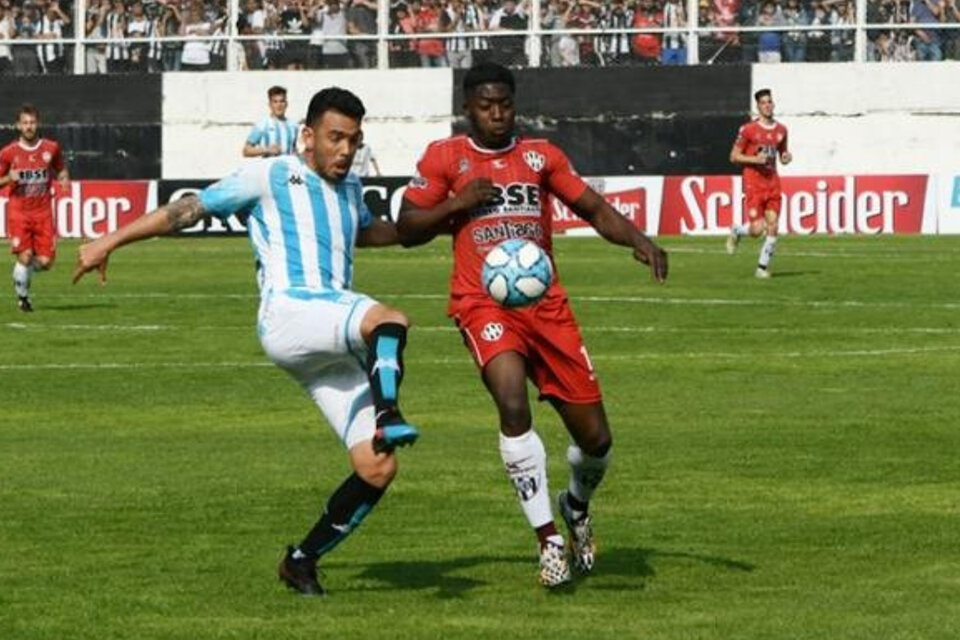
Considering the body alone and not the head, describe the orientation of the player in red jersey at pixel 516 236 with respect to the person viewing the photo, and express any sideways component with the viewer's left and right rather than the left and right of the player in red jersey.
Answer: facing the viewer

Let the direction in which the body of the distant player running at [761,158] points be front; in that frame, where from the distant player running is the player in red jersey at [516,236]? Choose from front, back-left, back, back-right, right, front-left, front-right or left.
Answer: front-right

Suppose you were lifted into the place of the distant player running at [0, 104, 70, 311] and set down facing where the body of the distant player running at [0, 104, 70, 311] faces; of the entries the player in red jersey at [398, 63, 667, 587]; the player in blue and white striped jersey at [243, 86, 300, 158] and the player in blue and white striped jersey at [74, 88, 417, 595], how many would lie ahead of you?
2

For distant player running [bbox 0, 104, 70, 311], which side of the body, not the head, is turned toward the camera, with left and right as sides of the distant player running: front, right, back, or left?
front

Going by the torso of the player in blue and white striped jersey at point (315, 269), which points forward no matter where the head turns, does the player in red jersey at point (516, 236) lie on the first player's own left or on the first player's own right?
on the first player's own left

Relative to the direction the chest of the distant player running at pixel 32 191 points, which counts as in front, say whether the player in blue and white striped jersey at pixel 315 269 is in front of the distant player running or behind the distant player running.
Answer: in front

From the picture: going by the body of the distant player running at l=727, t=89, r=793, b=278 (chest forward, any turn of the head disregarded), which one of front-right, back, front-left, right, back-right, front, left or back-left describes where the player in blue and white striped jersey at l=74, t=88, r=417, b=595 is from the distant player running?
front-right

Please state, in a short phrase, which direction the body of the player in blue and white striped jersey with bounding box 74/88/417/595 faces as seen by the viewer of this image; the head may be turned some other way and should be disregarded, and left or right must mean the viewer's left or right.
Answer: facing the viewer and to the right of the viewer

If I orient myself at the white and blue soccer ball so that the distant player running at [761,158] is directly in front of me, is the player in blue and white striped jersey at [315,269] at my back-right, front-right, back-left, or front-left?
back-left

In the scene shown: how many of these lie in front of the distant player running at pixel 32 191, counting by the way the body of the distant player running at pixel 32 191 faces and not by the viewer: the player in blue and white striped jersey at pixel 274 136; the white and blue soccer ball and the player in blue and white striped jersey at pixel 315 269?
2

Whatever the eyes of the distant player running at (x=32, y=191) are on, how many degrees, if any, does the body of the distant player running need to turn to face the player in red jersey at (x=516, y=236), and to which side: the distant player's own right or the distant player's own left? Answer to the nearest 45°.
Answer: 0° — they already face them

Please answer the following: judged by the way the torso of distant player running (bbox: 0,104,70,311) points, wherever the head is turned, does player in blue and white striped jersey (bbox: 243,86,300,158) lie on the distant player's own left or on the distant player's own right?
on the distant player's own left

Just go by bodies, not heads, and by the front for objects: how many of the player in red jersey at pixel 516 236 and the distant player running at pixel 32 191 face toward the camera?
2

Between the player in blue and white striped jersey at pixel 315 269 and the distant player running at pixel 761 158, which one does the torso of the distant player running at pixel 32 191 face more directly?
the player in blue and white striped jersey

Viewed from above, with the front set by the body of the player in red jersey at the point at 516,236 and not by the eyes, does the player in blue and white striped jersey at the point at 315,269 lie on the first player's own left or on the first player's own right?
on the first player's own right
